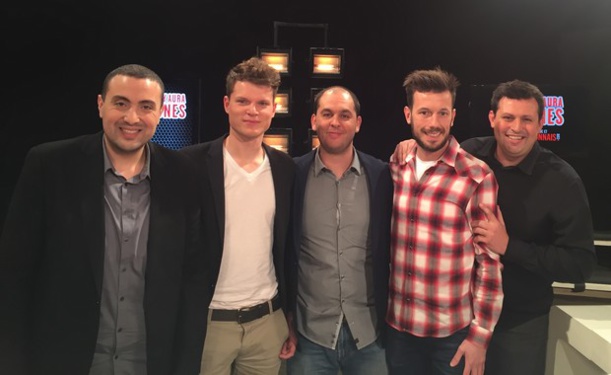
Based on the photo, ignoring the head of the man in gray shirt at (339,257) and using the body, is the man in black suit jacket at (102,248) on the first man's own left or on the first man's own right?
on the first man's own right

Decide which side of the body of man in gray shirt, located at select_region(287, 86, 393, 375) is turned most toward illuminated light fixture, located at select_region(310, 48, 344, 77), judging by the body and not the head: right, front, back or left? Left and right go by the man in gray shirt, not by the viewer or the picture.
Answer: back

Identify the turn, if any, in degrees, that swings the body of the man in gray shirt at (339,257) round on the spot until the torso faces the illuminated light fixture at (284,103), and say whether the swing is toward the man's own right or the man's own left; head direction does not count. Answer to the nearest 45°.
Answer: approximately 180°

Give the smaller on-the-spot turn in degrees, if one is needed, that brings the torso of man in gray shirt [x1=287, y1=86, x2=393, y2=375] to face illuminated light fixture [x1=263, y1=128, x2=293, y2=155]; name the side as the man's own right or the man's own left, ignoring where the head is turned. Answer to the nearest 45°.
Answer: approximately 180°

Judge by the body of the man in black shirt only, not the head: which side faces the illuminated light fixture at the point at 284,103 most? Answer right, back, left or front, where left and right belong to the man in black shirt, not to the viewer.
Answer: right

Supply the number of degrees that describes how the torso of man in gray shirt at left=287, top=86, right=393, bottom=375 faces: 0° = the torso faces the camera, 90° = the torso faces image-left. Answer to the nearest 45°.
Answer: approximately 0°
